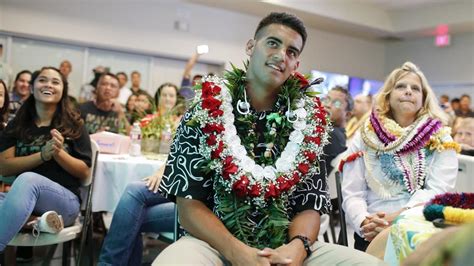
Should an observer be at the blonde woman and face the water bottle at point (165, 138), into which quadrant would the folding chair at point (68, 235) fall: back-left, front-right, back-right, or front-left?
front-left

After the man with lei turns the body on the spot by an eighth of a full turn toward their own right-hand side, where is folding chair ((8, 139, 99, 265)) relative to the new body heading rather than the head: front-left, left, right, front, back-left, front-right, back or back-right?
right

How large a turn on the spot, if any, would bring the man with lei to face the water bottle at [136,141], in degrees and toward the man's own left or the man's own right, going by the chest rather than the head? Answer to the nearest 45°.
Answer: approximately 135° to the man's own right

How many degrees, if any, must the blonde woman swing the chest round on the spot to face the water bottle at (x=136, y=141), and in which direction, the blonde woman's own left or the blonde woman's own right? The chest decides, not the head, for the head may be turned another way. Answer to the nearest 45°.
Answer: approximately 90° to the blonde woman's own right

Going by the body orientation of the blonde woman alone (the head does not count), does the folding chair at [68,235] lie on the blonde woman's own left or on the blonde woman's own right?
on the blonde woman's own right

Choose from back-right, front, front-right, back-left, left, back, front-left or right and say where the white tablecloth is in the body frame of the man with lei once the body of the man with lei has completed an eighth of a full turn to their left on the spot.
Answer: back

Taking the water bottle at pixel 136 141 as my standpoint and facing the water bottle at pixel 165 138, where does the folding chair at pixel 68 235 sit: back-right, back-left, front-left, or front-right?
back-right

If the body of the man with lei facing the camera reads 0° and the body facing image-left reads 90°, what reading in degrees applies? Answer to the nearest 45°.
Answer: approximately 0°

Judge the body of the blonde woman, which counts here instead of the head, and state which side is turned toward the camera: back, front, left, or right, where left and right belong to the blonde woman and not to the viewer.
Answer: front

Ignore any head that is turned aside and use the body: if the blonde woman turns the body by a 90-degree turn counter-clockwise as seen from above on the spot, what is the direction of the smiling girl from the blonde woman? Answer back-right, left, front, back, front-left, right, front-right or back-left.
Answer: back

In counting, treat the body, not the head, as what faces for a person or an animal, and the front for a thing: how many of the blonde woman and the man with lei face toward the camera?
2
